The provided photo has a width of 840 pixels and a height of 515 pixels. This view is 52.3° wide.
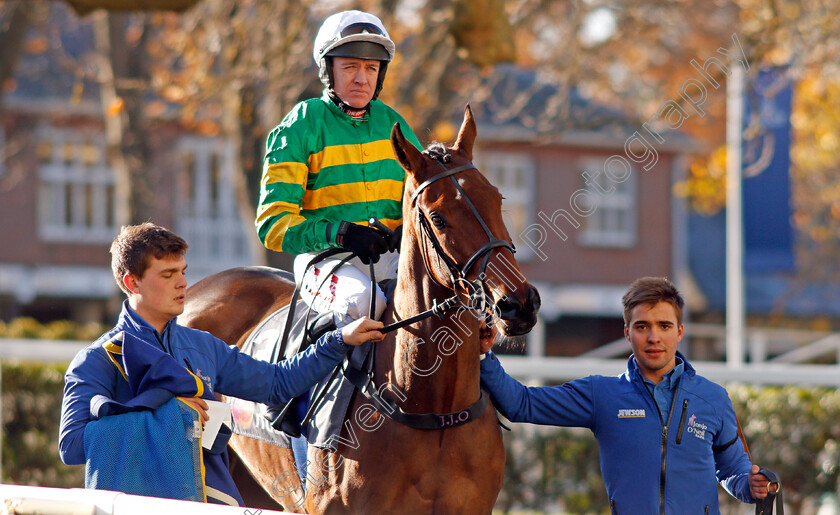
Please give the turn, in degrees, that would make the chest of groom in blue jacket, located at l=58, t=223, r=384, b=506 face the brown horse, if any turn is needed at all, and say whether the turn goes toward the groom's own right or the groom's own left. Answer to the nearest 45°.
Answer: approximately 45° to the groom's own left

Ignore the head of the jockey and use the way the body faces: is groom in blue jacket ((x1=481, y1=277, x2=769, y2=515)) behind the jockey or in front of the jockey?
in front

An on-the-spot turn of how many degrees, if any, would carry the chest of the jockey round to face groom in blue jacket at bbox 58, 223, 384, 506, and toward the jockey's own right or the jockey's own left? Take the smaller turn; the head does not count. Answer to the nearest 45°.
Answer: approximately 90° to the jockey's own right

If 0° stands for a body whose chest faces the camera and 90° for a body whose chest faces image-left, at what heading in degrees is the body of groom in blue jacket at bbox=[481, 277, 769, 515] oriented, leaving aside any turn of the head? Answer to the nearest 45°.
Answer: approximately 0°

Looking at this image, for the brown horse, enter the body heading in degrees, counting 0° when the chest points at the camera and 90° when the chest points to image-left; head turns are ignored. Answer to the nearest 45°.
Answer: approximately 315°

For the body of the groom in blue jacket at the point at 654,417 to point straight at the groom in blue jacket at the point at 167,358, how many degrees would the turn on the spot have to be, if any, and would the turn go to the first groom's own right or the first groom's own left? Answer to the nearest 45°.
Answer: approximately 45° to the first groom's own right

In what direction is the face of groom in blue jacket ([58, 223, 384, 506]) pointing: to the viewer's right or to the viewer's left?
to the viewer's right

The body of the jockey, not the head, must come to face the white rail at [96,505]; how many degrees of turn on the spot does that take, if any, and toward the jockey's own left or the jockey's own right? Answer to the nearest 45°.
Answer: approximately 90° to the jockey's own right
